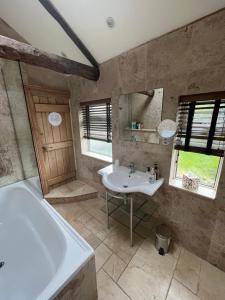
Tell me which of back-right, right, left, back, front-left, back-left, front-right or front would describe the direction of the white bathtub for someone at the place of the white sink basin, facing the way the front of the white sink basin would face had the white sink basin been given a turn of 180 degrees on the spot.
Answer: back

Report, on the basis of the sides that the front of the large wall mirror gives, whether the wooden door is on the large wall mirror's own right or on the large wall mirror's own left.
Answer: on the large wall mirror's own right

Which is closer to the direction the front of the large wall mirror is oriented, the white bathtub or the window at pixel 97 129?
the white bathtub

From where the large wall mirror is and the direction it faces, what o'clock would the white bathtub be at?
The white bathtub is roughly at 12 o'clock from the large wall mirror.

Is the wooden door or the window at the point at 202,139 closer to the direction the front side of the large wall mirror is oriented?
the wooden door

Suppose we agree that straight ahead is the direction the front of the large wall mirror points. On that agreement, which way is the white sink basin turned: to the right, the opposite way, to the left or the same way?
the same way

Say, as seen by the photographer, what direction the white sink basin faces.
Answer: facing the viewer and to the left of the viewer

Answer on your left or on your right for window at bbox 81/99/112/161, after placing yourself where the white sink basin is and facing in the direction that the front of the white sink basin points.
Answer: on your right

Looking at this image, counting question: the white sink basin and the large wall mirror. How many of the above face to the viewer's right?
0
